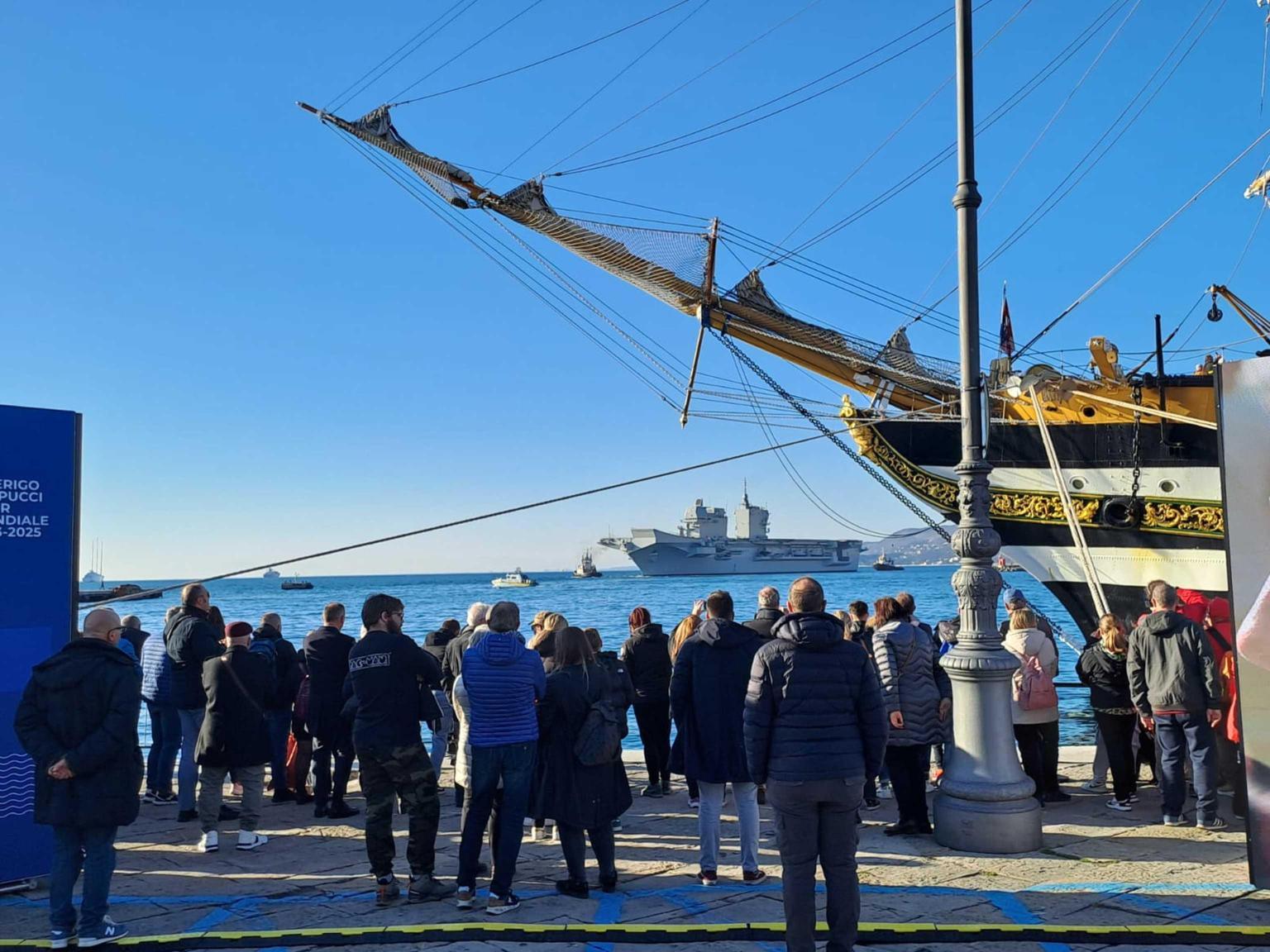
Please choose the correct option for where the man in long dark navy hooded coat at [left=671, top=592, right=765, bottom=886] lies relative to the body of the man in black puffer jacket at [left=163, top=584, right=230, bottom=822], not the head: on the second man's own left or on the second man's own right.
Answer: on the second man's own right

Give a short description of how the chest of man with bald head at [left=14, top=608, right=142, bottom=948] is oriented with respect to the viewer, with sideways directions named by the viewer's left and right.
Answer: facing away from the viewer and to the right of the viewer

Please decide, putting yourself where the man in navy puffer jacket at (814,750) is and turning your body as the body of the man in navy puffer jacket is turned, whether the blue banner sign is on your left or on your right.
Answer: on your left

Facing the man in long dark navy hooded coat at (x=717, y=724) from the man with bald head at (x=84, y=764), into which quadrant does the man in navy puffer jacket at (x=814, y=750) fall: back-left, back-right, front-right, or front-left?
front-right

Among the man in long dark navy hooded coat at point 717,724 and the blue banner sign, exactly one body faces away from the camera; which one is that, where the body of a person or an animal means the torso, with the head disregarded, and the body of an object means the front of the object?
the man in long dark navy hooded coat

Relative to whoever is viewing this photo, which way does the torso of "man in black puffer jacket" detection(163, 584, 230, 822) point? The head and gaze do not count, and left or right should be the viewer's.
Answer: facing away from the viewer and to the right of the viewer

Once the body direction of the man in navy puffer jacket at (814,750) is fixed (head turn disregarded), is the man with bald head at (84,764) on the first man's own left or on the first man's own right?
on the first man's own left

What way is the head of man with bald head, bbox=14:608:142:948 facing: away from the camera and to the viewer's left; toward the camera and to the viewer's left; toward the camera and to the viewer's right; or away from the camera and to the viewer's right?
away from the camera and to the viewer's right

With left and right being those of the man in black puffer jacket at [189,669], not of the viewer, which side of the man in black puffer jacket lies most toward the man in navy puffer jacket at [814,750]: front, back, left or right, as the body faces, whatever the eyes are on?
right

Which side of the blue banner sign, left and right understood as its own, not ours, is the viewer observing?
front

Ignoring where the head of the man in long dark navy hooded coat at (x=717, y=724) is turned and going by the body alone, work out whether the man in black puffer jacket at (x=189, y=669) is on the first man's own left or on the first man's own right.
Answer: on the first man's own left

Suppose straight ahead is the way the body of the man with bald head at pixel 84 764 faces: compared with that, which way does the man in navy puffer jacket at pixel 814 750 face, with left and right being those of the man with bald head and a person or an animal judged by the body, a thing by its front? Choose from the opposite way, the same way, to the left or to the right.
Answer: the same way

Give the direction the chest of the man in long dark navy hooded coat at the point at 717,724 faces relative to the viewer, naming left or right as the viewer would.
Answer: facing away from the viewer

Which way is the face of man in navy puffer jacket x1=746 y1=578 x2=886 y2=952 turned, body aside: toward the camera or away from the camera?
away from the camera

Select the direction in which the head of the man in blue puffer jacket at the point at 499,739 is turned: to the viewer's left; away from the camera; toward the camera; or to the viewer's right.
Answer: away from the camera

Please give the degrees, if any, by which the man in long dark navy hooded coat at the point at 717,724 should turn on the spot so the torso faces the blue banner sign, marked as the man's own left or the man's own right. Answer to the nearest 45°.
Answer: approximately 90° to the man's own left

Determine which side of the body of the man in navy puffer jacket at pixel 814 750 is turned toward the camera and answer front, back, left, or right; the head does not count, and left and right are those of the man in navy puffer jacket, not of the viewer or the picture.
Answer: back
